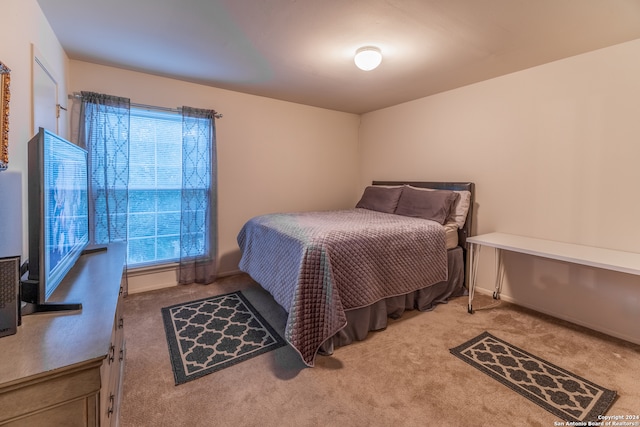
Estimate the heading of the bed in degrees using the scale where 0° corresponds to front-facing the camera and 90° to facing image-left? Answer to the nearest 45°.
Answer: approximately 45°

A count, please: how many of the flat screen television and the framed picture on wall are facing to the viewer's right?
2

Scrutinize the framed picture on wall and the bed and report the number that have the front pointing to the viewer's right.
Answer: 1

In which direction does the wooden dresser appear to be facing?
to the viewer's right

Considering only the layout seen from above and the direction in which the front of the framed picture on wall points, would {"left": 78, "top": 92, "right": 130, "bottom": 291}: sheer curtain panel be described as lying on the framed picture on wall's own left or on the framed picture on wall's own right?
on the framed picture on wall's own left

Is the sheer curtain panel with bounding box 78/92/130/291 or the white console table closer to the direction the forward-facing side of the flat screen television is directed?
the white console table

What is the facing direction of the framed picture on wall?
to the viewer's right

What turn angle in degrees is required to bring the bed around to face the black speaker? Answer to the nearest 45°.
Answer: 0° — it already faces it

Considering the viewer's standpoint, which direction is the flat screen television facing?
facing to the right of the viewer
